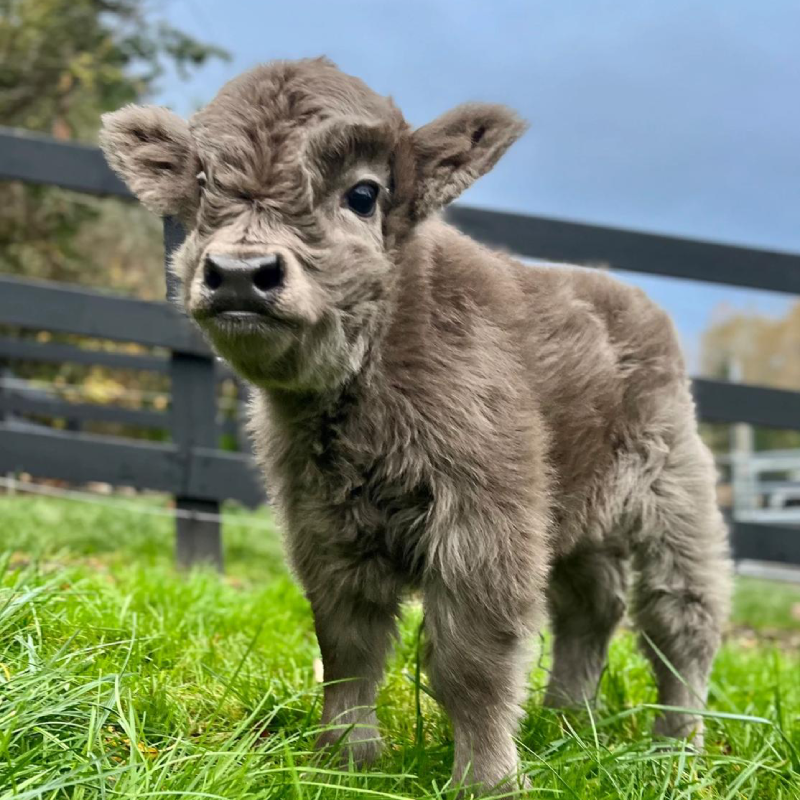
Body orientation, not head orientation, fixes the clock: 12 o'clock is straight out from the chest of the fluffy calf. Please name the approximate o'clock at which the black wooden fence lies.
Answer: The black wooden fence is roughly at 4 o'clock from the fluffy calf.
